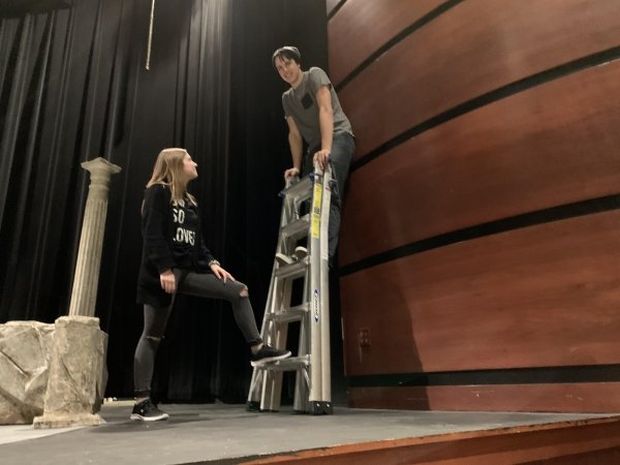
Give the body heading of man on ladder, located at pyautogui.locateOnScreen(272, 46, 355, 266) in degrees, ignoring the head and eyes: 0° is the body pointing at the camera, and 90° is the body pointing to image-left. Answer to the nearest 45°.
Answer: approximately 45°

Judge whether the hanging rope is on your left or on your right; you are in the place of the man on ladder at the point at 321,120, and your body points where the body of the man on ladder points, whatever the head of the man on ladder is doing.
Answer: on your right

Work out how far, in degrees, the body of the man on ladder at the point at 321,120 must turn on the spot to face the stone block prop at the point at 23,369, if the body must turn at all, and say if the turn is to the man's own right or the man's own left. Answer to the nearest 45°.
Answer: approximately 45° to the man's own right

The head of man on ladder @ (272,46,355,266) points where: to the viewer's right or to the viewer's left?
to the viewer's left

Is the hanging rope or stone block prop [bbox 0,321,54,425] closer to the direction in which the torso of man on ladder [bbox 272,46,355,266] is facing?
the stone block prop

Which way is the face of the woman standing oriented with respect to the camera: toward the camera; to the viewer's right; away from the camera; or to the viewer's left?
to the viewer's right
